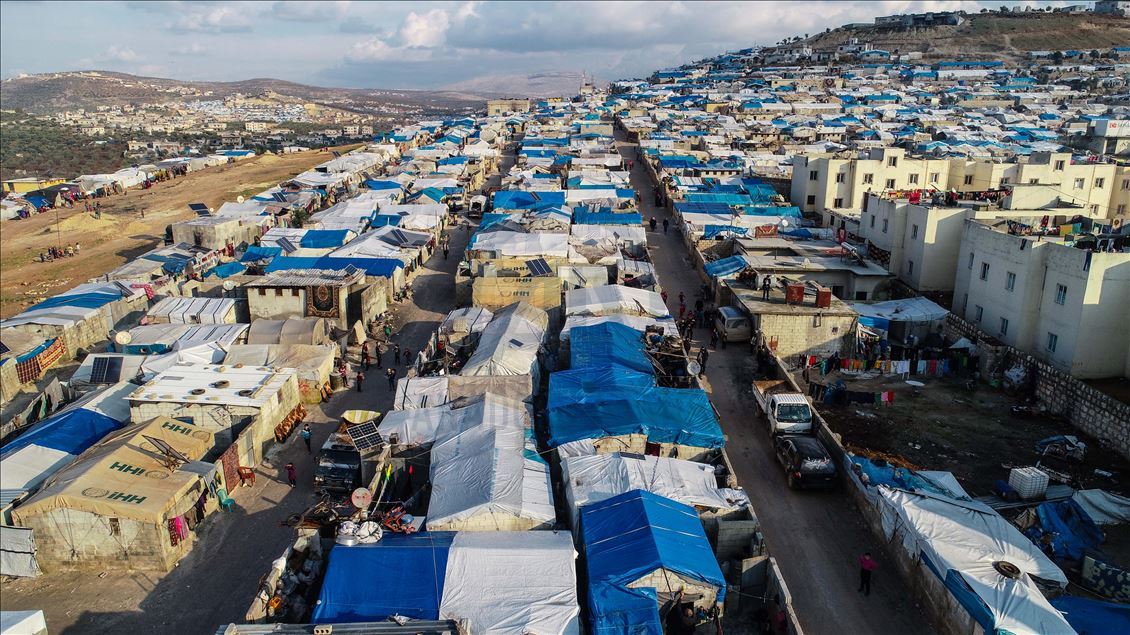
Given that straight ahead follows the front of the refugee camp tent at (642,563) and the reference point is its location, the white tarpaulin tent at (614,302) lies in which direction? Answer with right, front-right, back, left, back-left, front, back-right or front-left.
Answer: back

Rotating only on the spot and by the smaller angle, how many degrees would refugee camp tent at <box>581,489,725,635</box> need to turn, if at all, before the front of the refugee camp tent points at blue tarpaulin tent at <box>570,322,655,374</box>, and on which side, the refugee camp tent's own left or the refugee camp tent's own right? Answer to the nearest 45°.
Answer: approximately 180°

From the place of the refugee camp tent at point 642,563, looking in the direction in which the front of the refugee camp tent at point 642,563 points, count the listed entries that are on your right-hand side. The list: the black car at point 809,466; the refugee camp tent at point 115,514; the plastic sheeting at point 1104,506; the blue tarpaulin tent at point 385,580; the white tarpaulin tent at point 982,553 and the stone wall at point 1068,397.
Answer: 2

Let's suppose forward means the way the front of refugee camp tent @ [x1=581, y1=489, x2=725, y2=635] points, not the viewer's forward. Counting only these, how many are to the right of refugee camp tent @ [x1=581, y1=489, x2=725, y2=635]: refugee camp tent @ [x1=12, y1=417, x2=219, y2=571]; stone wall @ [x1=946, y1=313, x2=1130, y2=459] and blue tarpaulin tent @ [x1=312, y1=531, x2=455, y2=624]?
2

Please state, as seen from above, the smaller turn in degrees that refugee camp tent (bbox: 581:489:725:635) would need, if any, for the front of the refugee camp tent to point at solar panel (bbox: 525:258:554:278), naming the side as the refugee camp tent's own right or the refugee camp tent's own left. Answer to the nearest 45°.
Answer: approximately 180°

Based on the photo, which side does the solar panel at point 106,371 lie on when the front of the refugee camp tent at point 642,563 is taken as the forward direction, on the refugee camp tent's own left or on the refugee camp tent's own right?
on the refugee camp tent's own right

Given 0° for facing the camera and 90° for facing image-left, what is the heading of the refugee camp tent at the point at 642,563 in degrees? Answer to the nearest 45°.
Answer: approximately 0°

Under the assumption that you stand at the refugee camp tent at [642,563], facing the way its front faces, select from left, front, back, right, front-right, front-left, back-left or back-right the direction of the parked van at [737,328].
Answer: back

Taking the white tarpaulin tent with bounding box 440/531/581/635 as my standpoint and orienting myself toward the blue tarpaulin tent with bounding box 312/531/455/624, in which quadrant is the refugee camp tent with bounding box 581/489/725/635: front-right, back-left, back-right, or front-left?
back-right

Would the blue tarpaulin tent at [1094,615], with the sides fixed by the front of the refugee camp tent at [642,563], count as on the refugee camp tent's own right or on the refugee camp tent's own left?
on the refugee camp tent's own left

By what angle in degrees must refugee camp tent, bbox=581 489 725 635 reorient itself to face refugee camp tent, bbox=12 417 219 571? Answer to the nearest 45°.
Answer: approximately 90° to its right

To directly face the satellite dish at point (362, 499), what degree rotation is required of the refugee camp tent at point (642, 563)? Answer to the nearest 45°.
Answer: approximately 90° to its right

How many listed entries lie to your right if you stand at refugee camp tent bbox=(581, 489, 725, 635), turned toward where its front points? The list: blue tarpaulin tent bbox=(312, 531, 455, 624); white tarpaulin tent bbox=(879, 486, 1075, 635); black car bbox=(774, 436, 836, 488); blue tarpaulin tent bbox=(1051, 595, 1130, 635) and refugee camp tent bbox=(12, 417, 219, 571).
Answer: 2

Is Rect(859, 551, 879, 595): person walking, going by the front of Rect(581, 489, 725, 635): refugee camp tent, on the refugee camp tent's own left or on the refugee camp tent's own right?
on the refugee camp tent's own left
